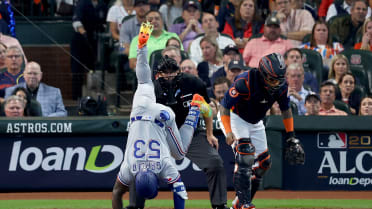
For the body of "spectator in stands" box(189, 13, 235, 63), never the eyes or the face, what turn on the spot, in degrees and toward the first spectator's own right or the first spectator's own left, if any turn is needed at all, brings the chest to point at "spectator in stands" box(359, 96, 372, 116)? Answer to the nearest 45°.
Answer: approximately 45° to the first spectator's own left
